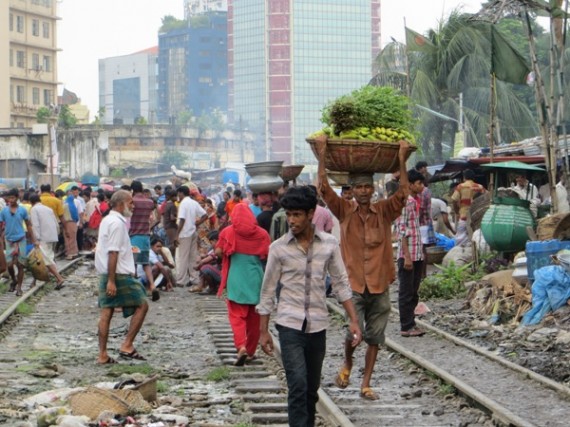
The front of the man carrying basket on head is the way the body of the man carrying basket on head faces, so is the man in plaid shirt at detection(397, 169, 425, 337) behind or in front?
behind

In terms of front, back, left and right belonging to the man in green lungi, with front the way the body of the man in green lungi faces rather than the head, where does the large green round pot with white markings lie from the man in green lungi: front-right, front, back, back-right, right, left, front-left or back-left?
front-left

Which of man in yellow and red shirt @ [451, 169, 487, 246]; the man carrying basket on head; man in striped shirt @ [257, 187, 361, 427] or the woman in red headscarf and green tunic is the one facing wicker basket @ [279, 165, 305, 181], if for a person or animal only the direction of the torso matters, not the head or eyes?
the woman in red headscarf and green tunic

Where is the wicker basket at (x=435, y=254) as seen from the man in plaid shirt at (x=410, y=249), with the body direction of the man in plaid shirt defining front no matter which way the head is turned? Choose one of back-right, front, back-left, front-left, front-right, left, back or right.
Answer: left

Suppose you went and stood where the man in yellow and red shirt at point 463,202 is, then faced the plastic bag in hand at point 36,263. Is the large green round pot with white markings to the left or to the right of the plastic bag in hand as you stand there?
left

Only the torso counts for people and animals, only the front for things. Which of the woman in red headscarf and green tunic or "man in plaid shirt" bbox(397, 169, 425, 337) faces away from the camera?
the woman in red headscarf and green tunic

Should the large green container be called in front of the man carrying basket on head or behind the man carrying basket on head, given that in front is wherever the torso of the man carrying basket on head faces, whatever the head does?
behind
